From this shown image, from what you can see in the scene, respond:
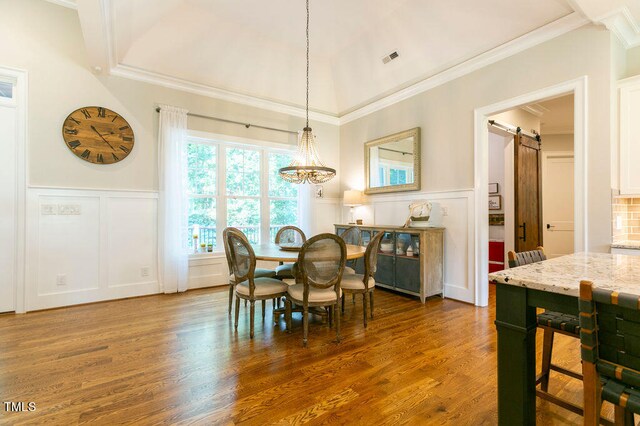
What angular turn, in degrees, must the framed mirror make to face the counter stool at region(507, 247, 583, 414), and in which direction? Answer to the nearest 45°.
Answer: approximately 45° to its left

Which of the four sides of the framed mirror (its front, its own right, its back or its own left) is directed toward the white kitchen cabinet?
left

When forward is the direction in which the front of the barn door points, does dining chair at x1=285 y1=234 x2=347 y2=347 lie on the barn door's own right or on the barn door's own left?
on the barn door's own right

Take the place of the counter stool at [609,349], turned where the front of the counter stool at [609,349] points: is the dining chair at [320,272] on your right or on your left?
on your left

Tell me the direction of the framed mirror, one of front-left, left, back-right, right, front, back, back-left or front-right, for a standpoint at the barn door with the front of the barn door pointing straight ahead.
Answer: right

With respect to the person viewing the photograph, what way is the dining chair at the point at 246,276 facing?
facing away from the viewer and to the right of the viewer

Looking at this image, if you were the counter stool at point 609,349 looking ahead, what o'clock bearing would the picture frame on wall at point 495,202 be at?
The picture frame on wall is roughly at 10 o'clock from the counter stool.

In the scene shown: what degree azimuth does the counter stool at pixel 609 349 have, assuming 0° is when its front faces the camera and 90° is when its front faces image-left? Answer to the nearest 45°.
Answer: approximately 225°

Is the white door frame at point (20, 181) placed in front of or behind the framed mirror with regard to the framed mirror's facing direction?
in front

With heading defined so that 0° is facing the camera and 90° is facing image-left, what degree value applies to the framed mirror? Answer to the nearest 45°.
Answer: approximately 45°

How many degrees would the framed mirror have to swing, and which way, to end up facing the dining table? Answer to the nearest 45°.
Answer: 0° — it already faces it

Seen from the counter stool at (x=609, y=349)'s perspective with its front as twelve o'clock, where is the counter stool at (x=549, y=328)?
the counter stool at (x=549, y=328) is roughly at 10 o'clock from the counter stool at (x=609, y=349).
